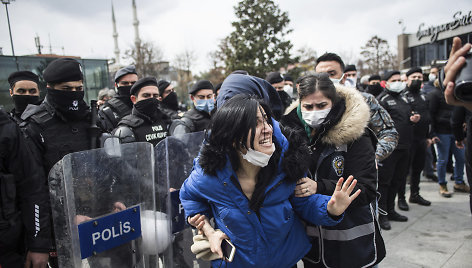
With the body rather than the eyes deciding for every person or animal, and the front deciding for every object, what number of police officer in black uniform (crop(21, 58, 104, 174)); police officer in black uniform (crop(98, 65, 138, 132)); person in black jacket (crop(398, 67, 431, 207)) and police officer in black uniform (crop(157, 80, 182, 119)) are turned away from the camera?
0

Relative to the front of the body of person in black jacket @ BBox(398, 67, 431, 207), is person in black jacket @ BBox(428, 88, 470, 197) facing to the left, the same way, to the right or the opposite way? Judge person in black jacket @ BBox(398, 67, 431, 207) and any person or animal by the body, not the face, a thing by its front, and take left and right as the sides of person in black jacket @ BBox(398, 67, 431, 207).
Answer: the same way

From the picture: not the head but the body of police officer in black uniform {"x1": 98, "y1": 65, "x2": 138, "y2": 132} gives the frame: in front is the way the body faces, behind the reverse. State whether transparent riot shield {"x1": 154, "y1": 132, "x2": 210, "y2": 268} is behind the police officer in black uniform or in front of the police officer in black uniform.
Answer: in front

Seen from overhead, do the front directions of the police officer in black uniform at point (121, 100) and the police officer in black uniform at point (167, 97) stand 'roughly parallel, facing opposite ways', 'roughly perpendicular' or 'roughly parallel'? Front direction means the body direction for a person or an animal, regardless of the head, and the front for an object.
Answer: roughly parallel

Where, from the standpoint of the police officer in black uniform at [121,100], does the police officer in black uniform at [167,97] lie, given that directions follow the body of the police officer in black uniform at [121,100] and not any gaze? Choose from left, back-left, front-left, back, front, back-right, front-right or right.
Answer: left

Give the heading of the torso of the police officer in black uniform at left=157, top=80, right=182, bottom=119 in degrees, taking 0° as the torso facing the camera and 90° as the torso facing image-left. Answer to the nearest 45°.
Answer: approximately 315°

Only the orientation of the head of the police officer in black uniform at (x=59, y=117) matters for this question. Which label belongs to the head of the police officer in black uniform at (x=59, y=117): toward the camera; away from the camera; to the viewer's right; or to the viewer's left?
toward the camera

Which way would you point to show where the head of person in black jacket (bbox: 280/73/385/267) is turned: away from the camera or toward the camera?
toward the camera

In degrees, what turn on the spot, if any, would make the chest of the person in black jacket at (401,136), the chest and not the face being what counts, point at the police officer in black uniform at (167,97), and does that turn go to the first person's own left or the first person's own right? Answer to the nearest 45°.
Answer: approximately 135° to the first person's own right

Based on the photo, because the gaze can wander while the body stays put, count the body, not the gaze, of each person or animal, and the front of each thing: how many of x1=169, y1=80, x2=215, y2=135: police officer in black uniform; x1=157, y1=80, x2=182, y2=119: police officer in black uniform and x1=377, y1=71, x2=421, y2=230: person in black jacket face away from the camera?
0

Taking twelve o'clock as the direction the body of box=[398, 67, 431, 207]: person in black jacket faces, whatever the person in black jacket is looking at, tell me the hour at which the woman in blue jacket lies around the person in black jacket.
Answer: The woman in blue jacket is roughly at 2 o'clock from the person in black jacket.

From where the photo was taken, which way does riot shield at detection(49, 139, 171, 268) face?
toward the camera

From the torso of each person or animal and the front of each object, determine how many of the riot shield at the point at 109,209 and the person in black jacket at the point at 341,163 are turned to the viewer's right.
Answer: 0

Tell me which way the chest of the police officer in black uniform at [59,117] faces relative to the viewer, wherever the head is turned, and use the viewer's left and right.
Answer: facing the viewer and to the right of the viewer

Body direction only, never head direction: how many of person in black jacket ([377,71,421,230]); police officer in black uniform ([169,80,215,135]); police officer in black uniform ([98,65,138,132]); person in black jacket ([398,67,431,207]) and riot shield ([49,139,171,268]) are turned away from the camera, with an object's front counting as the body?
0

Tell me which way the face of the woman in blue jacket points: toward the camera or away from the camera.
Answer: toward the camera

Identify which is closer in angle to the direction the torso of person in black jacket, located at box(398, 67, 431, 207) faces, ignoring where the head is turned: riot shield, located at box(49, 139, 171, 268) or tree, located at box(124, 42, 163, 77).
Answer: the riot shield
